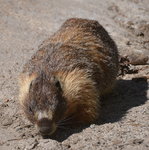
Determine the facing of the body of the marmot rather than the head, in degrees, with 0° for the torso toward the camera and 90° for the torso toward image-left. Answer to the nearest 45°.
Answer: approximately 45°
